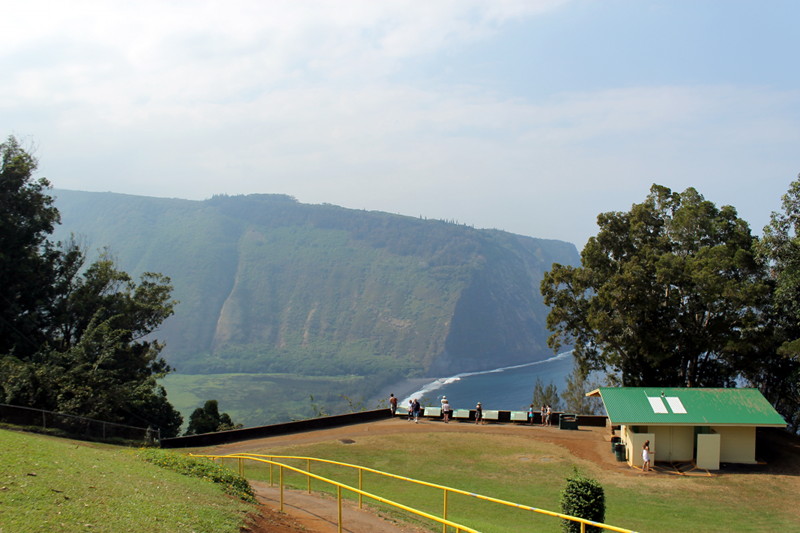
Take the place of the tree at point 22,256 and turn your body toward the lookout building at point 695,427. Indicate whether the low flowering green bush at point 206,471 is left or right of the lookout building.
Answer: right

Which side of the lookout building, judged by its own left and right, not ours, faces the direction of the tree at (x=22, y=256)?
right

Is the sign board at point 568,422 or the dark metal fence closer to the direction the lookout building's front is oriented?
the dark metal fence

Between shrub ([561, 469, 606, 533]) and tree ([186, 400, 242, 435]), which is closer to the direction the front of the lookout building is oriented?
the shrub

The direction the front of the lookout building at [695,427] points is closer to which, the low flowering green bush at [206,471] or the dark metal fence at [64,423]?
the low flowering green bush

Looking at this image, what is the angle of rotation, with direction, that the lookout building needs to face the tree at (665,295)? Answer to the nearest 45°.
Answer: approximately 180°

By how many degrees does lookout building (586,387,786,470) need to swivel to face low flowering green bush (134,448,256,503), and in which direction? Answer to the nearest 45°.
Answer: approximately 45° to its right

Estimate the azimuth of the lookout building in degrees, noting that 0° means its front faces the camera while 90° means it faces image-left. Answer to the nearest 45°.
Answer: approximately 0°

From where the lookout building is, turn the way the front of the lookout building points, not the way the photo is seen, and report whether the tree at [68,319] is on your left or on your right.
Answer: on your right
